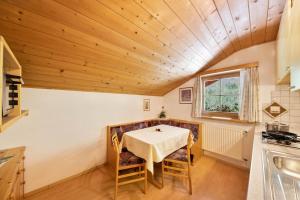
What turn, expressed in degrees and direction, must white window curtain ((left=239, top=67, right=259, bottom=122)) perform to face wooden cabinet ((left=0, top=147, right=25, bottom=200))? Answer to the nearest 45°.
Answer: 0° — it already faces it

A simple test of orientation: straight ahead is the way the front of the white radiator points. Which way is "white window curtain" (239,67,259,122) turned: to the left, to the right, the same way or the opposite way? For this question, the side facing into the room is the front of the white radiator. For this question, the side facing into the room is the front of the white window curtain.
the same way

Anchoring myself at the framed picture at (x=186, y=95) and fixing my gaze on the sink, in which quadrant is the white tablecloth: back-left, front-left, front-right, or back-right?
front-right

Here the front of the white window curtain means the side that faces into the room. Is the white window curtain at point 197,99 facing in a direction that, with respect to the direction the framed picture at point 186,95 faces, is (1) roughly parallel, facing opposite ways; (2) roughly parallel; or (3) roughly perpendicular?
roughly parallel

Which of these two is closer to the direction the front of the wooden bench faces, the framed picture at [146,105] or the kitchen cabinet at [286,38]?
the kitchen cabinet

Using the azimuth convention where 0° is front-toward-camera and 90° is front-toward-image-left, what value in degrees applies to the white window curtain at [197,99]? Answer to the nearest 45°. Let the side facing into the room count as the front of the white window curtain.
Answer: approximately 45°

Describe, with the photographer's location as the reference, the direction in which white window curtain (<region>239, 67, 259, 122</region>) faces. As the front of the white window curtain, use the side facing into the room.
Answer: facing the viewer and to the left of the viewer

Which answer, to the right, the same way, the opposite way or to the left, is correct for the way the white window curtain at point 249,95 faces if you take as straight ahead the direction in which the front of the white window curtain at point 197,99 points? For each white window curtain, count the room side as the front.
the same way

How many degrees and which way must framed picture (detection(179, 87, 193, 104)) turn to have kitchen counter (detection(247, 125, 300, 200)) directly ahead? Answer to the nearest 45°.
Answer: approximately 45° to its left

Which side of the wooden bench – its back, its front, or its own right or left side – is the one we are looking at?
front

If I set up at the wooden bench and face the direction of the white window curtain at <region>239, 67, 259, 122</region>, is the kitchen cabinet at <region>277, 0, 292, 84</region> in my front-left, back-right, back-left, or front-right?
front-right

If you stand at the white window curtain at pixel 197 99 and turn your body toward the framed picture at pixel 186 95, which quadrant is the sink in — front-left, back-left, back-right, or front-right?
back-left

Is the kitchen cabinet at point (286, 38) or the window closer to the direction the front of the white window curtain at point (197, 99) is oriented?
the kitchen cabinet

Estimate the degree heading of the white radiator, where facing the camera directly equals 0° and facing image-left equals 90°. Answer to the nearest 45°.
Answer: approximately 45°

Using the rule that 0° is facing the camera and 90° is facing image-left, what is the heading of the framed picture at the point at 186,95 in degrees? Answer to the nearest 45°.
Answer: approximately 45°
